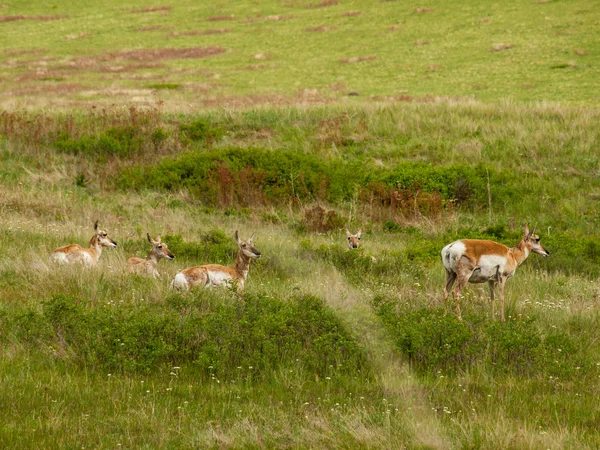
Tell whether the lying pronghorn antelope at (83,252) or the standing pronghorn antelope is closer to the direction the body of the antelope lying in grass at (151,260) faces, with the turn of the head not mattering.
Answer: the standing pronghorn antelope

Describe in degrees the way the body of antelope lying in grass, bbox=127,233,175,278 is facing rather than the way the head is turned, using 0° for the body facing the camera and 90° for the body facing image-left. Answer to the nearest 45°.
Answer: approximately 270°

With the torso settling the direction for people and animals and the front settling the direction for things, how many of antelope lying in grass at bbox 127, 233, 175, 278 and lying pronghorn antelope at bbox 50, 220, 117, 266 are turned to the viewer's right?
2

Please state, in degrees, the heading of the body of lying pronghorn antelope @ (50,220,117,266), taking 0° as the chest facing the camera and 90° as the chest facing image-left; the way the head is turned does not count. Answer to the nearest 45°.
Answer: approximately 270°

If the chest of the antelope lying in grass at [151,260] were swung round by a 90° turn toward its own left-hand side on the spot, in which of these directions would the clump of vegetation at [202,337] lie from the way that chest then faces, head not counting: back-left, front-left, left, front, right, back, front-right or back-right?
back

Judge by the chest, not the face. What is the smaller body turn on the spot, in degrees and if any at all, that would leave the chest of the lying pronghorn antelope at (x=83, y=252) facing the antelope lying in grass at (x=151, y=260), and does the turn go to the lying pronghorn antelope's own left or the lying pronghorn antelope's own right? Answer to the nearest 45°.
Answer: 0° — it already faces it

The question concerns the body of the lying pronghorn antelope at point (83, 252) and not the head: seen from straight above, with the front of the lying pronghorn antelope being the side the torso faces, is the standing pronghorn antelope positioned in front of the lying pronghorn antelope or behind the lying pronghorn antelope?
in front

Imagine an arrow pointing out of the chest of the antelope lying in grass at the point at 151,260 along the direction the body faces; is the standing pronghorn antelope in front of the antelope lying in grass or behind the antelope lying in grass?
in front

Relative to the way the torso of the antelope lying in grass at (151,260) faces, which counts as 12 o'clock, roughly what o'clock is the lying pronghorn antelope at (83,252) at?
The lying pronghorn antelope is roughly at 6 o'clock from the antelope lying in grass.
